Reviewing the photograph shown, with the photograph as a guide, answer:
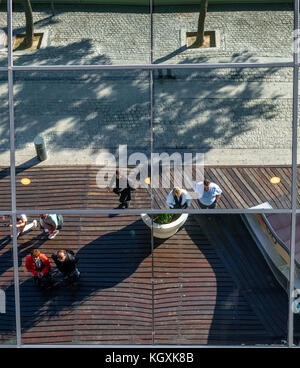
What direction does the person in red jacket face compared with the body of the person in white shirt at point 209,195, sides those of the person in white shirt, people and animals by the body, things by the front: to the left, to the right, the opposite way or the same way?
the same way

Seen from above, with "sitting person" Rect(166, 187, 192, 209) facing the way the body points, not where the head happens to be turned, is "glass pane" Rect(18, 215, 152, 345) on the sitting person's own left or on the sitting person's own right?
on the sitting person's own right

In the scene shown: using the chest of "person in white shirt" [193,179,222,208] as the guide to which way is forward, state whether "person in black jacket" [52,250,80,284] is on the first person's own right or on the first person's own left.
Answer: on the first person's own right

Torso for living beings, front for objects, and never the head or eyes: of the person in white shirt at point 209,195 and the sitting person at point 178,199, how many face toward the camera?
2

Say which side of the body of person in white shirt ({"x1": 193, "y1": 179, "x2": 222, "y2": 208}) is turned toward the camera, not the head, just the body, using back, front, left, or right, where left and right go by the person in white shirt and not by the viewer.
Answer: front

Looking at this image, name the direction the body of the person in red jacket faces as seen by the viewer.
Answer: toward the camera

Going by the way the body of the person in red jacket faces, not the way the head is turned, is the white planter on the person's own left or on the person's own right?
on the person's own left

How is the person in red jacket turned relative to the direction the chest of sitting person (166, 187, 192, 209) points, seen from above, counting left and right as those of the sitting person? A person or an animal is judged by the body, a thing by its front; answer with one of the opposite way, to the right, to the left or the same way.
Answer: the same way

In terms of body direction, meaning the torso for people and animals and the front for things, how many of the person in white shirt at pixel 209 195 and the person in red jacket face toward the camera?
2
